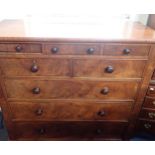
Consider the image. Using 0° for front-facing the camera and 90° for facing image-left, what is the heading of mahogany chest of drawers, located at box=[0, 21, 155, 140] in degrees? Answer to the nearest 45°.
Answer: approximately 0°
